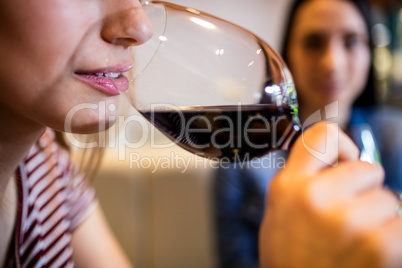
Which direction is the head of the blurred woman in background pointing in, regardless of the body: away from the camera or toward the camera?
toward the camera

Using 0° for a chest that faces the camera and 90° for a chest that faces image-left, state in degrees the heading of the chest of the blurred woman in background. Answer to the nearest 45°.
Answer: approximately 0°

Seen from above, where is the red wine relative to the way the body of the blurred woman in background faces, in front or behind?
in front
